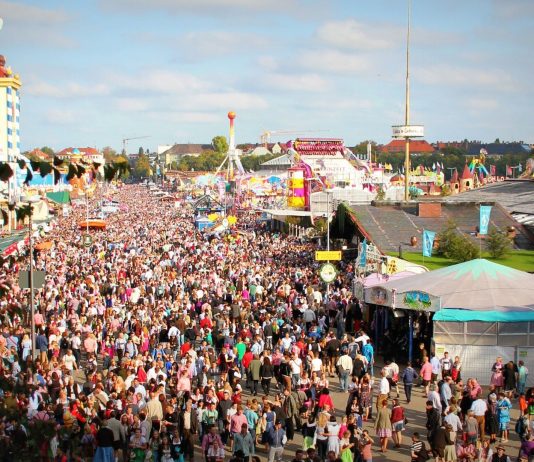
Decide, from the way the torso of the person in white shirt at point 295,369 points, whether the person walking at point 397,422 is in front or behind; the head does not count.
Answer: in front

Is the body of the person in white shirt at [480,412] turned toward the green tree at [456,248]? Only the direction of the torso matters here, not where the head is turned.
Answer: yes

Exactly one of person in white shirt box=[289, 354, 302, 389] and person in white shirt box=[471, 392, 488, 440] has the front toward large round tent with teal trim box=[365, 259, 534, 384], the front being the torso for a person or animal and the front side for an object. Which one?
person in white shirt box=[471, 392, 488, 440]

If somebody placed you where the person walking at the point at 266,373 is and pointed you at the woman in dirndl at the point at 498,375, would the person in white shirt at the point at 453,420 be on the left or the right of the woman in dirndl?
right
